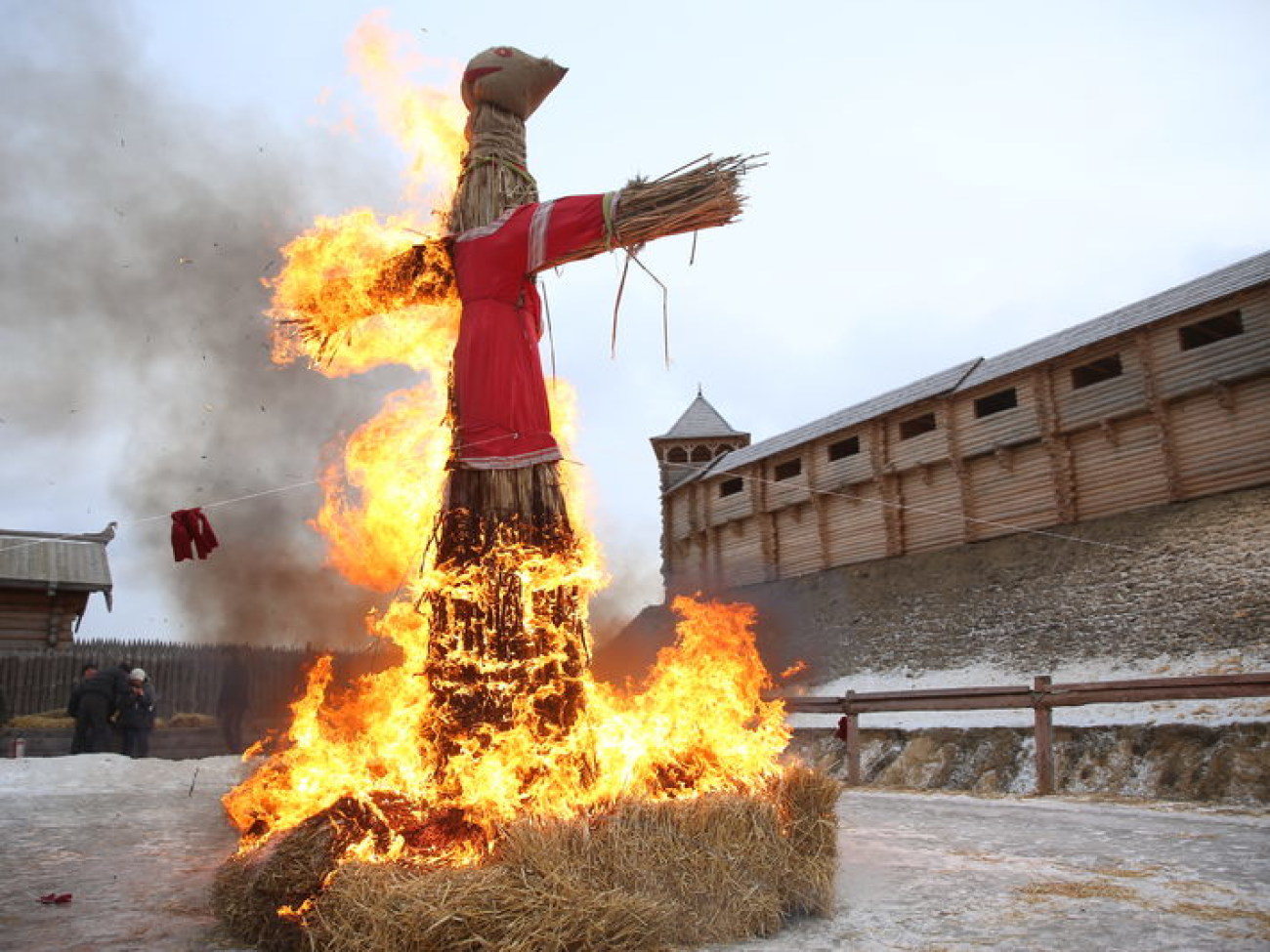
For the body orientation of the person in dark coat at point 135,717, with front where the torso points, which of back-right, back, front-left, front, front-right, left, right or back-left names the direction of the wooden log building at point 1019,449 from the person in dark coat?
left

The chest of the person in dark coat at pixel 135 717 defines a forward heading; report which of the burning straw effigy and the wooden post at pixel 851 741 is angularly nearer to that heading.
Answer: the burning straw effigy

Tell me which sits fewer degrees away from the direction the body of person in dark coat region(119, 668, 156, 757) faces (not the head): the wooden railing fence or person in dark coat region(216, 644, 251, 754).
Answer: the wooden railing fence

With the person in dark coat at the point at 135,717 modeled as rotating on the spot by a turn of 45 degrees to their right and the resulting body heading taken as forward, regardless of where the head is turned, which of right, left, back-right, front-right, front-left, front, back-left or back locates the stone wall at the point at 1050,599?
back-left

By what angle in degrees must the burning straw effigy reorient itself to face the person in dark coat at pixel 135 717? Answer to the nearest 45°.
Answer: approximately 90° to its right

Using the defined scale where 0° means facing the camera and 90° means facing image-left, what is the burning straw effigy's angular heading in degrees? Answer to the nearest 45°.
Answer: approximately 45°

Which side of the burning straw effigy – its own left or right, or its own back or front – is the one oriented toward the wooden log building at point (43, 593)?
right

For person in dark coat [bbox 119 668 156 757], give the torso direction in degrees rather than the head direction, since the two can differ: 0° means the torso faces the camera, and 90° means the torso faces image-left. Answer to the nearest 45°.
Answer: approximately 0°

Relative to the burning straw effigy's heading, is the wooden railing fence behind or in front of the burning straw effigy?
behind

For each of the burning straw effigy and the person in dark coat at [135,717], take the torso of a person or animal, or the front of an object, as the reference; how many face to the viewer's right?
0
